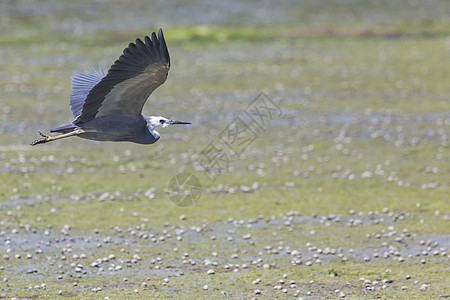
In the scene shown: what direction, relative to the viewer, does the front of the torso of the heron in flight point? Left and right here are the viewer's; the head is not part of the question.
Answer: facing to the right of the viewer
